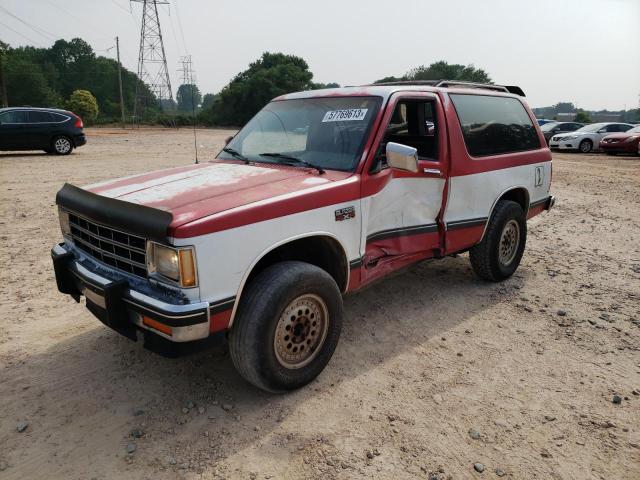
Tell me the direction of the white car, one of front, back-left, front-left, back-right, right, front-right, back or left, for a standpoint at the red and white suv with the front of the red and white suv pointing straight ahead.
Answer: back

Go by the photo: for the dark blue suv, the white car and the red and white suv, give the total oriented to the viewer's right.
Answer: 0

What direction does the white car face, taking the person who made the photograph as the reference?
facing the viewer and to the left of the viewer

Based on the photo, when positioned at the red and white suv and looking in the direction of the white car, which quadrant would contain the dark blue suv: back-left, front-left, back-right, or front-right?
front-left

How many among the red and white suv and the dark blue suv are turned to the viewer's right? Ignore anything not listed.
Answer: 0

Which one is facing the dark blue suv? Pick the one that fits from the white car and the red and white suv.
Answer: the white car

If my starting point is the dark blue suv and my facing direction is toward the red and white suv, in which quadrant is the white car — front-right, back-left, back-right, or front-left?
front-left

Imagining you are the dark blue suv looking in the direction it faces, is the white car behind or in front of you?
behind

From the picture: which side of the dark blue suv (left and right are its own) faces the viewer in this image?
left

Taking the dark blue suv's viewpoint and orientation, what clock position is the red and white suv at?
The red and white suv is roughly at 9 o'clock from the dark blue suv.

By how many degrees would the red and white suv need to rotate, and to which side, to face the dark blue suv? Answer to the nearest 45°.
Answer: approximately 90° to its right

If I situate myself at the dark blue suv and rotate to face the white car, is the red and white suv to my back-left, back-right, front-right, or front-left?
front-right
